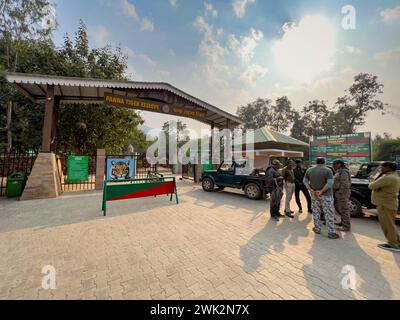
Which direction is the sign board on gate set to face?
toward the camera

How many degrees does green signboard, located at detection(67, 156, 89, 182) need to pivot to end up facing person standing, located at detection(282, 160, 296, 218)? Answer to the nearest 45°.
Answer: approximately 45° to its left

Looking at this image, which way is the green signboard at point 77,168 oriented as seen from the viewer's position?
toward the camera

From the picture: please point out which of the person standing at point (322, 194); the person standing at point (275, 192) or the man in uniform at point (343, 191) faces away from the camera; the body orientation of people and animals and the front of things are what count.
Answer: the person standing at point (322, 194)

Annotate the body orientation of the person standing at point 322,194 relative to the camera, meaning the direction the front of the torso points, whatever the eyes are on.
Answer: away from the camera

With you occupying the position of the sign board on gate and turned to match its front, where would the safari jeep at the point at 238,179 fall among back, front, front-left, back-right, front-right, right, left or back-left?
front-left

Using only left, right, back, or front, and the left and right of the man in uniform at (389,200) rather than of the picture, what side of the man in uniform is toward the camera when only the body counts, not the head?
left

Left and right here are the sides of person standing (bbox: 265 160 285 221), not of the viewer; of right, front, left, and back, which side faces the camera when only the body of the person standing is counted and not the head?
right

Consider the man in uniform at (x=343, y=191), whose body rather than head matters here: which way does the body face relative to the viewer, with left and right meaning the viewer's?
facing to the left of the viewer

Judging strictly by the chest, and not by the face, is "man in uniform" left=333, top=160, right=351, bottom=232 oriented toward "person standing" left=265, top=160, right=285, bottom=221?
yes

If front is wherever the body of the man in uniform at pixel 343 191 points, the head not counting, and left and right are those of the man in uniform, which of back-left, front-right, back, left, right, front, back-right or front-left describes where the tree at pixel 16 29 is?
front

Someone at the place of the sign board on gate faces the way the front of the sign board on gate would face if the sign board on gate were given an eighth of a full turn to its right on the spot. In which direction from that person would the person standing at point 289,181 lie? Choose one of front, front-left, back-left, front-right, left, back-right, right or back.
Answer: left

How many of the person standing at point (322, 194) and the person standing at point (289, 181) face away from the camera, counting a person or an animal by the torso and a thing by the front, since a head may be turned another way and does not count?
1

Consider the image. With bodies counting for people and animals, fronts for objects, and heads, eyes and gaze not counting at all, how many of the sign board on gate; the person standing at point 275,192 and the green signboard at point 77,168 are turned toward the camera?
2
